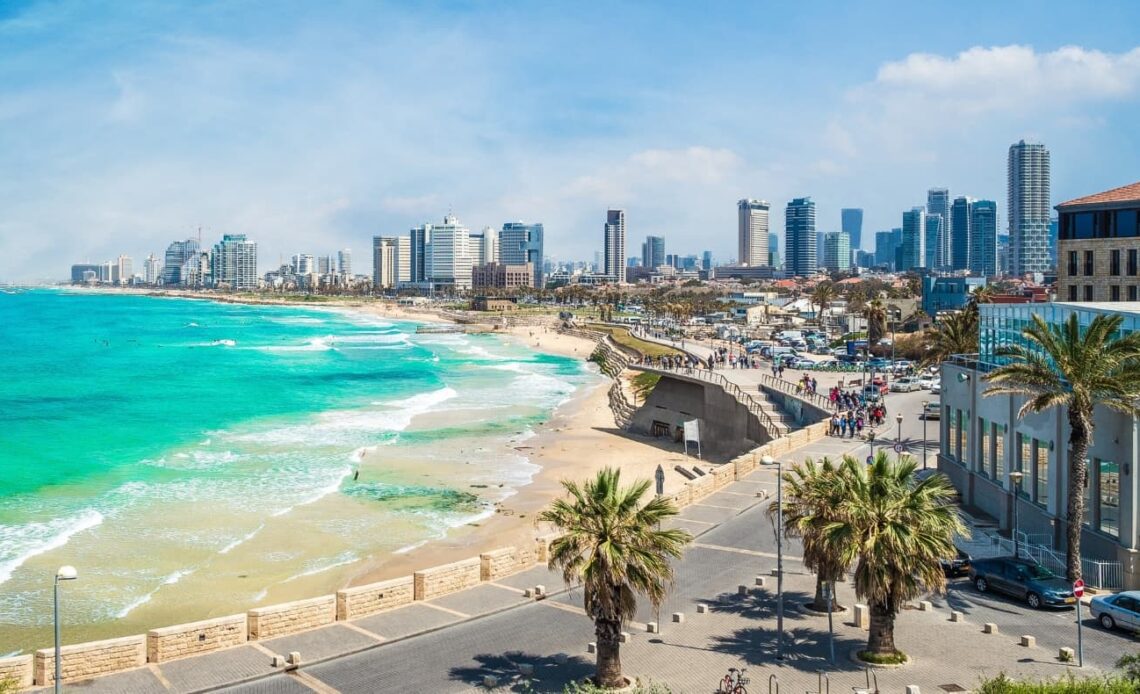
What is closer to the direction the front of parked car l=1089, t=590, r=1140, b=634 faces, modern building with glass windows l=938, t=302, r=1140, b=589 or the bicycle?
the bicycle
